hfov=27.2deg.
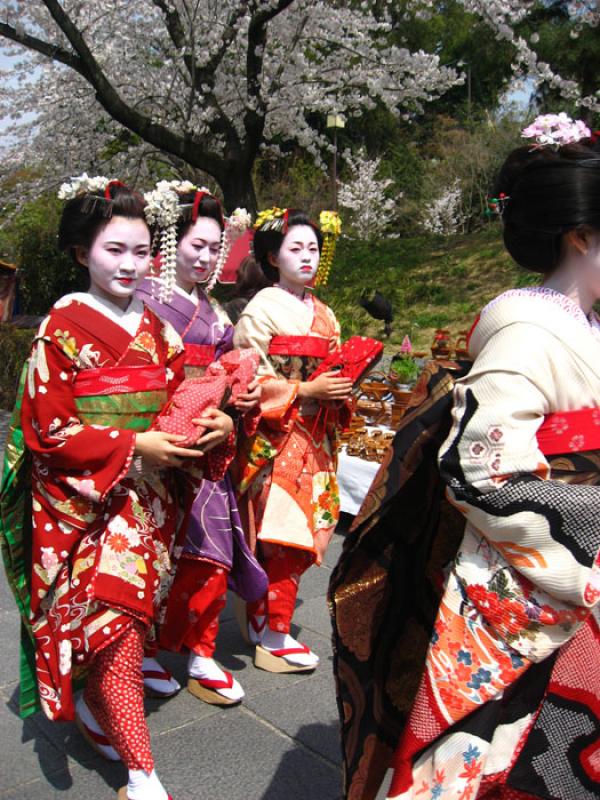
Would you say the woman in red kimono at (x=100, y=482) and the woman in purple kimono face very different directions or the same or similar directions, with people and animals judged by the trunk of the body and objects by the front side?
same or similar directions

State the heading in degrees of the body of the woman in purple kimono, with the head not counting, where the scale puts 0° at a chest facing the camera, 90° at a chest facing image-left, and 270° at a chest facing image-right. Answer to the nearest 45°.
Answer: approximately 315°

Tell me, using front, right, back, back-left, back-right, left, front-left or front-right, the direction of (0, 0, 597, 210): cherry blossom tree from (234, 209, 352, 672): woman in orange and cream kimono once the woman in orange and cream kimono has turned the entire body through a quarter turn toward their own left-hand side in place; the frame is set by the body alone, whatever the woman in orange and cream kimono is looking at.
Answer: front-left

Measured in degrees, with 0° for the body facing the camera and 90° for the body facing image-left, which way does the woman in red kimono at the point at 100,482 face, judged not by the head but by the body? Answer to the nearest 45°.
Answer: approximately 315°

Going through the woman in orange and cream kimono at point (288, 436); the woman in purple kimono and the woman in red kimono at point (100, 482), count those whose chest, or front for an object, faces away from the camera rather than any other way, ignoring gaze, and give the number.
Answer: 0

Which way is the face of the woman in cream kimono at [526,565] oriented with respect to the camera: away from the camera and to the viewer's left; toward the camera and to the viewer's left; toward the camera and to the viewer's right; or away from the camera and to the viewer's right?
away from the camera and to the viewer's right

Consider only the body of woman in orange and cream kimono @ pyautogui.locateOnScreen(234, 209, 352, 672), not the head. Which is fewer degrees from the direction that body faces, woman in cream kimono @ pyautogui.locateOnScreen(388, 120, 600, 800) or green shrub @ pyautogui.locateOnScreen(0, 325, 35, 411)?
the woman in cream kimono

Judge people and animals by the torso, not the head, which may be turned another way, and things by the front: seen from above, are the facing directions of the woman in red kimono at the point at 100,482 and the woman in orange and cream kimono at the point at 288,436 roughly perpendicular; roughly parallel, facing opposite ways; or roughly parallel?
roughly parallel

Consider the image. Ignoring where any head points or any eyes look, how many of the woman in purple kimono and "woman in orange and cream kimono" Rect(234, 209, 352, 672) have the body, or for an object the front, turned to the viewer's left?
0

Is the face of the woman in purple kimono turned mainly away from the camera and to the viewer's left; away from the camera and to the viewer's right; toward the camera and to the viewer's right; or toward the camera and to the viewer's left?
toward the camera and to the viewer's right

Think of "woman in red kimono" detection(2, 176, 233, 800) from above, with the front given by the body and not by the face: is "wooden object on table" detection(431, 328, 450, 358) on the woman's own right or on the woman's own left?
on the woman's own left

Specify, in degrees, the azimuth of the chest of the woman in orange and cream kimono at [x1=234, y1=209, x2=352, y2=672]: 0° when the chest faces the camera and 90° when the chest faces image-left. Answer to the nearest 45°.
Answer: approximately 315°

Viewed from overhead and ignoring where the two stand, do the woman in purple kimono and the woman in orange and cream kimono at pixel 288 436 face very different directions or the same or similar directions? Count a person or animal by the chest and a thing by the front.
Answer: same or similar directions

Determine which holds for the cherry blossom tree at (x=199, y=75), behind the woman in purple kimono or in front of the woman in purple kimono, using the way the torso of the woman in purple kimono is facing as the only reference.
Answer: behind
